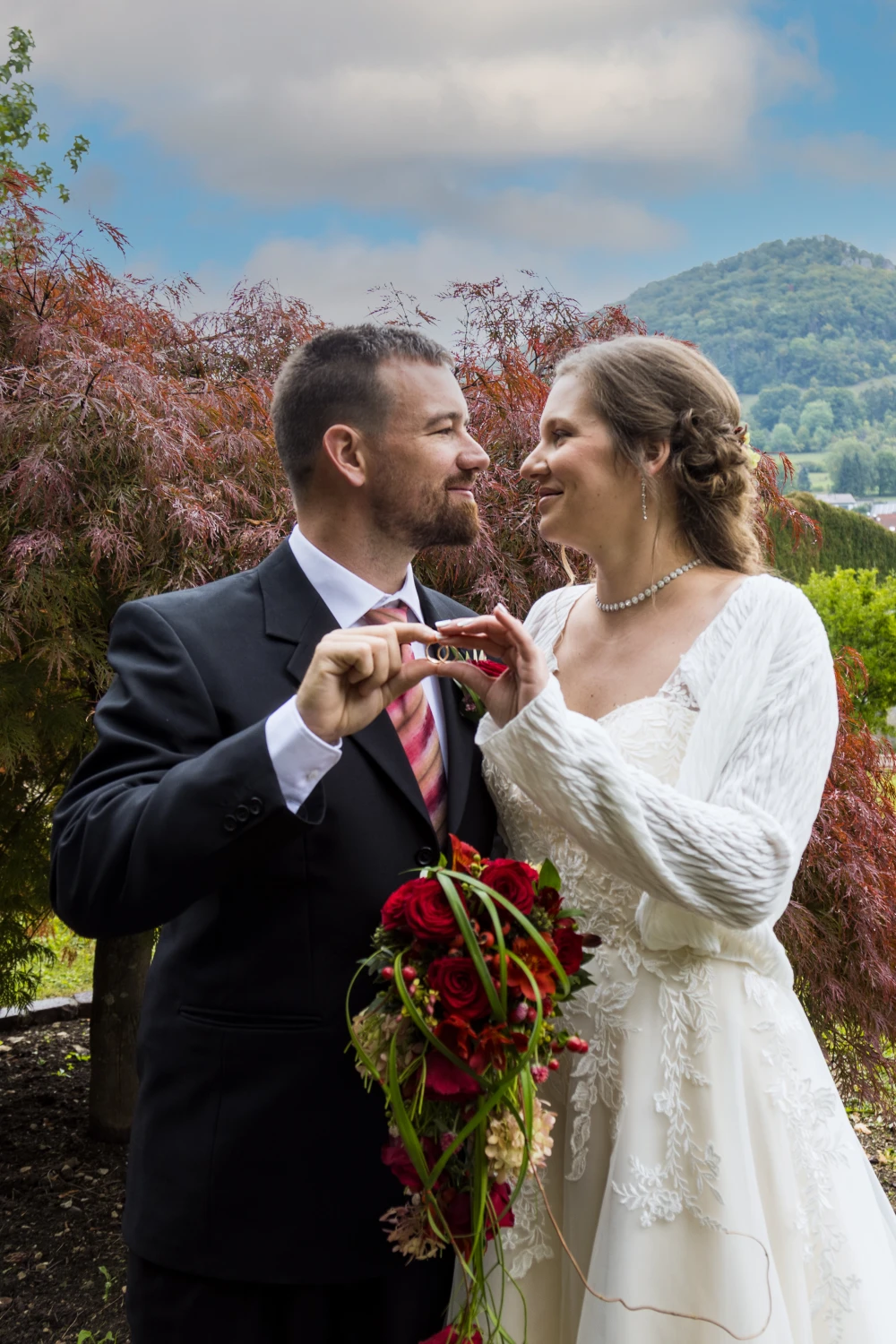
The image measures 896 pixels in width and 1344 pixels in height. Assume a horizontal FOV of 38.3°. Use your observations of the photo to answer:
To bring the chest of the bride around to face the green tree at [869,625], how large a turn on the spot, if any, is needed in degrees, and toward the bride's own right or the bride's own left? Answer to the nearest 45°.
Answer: approximately 135° to the bride's own right

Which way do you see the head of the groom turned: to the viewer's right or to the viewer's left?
to the viewer's right

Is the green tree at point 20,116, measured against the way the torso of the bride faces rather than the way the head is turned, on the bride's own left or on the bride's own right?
on the bride's own right

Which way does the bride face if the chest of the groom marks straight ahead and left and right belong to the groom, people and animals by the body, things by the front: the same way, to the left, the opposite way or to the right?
to the right

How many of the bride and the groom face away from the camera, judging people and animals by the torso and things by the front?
0

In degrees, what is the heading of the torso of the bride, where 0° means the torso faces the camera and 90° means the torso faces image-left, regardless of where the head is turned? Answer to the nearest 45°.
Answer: approximately 45°

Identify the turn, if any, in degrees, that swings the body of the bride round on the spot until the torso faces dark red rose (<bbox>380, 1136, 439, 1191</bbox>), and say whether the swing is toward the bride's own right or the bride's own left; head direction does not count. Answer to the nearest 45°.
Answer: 0° — they already face it

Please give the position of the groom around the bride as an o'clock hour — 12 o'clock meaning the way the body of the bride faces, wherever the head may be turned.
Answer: The groom is roughly at 1 o'clock from the bride.

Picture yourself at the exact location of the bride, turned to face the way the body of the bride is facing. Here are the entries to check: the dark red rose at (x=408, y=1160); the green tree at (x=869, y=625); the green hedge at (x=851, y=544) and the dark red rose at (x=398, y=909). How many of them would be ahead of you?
2

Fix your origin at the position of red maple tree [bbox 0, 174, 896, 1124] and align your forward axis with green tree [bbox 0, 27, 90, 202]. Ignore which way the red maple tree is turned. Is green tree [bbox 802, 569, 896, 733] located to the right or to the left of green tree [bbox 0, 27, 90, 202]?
right

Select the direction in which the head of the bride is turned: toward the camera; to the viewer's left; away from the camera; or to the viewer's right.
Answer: to the viewer's left

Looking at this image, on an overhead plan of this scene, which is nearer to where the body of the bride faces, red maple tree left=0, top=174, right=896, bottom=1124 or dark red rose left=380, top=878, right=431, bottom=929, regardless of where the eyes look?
the dark red rose
